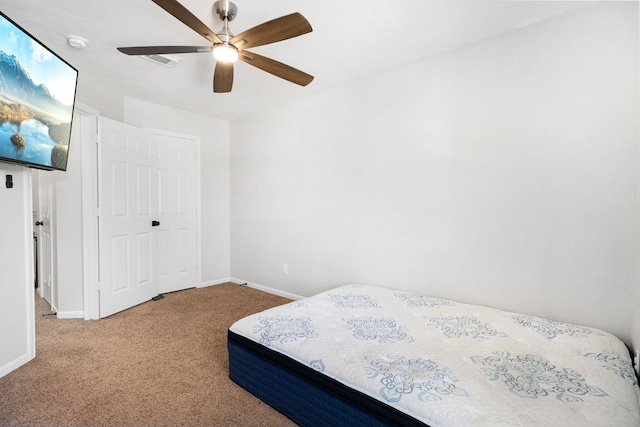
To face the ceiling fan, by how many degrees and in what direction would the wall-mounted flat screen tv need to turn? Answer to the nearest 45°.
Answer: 0° — it already faces it

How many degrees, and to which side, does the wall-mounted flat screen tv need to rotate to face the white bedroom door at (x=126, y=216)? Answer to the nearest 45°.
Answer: approximately 90° to its left

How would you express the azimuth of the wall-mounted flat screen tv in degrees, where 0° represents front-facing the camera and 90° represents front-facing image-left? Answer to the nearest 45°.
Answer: approximately 315°

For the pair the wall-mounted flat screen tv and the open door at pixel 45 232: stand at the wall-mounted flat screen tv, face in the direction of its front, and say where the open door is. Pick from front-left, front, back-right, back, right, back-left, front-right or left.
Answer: back-left
